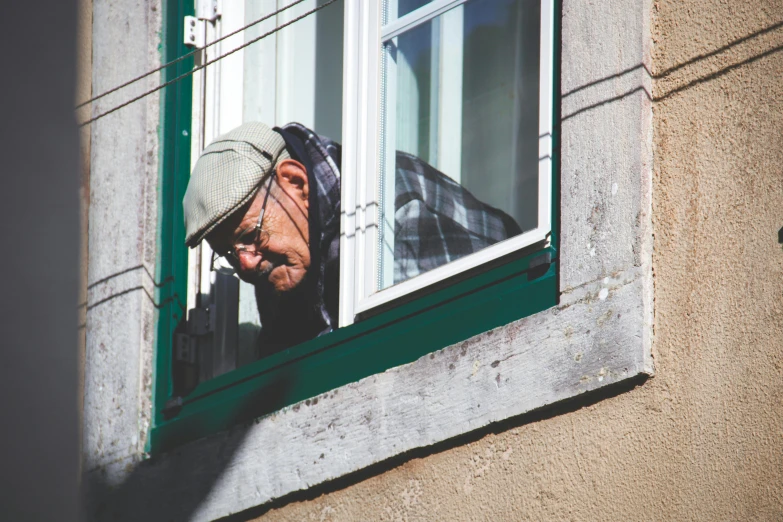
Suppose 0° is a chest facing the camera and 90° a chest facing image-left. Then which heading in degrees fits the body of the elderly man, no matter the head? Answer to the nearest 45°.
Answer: approximately 45°
